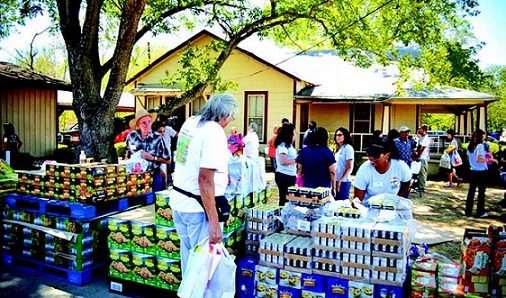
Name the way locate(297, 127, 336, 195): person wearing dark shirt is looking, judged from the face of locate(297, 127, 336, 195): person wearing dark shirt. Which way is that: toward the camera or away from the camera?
away from the camera

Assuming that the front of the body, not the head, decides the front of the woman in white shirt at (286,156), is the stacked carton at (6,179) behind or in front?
behind

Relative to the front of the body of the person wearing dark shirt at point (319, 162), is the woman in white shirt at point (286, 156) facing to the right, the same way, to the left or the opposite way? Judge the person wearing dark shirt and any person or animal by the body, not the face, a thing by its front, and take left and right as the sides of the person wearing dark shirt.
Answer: to the right

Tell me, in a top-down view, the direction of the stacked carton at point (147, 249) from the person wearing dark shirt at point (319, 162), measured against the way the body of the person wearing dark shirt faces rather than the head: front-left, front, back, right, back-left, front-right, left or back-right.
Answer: back-left

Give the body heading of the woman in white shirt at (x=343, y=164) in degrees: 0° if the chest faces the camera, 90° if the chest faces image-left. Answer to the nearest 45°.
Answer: approximately 45°

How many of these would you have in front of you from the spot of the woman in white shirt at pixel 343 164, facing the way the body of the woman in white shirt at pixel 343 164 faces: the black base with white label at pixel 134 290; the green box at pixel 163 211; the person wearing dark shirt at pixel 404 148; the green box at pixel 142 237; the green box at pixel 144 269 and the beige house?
4

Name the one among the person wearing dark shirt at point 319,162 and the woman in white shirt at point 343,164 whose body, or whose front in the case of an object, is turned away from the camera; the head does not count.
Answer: the person wearing dark shirt

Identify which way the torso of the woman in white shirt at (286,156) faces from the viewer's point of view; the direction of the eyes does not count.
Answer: to the viewer's right

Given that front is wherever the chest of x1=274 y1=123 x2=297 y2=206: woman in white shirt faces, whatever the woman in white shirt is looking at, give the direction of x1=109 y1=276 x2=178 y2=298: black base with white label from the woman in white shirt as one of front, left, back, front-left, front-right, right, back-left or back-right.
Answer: back-right

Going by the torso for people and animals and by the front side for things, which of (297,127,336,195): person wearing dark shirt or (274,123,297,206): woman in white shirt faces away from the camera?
the person wearing dark shirt

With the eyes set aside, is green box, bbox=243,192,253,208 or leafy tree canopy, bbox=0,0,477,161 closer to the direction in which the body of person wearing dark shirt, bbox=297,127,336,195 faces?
the leafy tree canopy

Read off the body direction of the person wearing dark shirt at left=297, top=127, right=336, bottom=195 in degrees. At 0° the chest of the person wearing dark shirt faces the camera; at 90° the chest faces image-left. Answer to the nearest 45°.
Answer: approximately 180°

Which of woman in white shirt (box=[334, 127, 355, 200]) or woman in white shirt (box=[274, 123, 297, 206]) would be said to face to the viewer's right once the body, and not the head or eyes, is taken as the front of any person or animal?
woman in white shirt (box=[274, 123, 297, 206])
